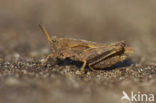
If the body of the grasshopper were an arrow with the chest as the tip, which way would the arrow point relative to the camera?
to the viewer's left
